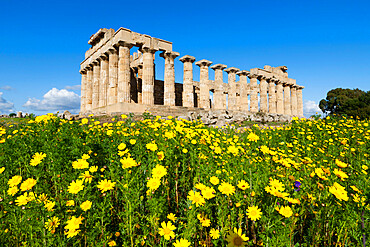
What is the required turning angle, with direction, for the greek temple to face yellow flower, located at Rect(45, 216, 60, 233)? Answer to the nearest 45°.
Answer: approximately 45° to its left

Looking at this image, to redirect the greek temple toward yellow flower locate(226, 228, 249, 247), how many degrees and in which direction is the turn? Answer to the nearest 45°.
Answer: approximately 45° to its left

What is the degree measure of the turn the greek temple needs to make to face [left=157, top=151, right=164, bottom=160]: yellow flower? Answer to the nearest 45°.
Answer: approximately 45° to its left

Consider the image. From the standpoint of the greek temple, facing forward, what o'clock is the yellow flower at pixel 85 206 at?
The yellow flower is roughly at 10 o'clock from the greek temple.

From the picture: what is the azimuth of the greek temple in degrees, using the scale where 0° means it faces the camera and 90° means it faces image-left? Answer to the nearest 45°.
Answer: approximately 45°

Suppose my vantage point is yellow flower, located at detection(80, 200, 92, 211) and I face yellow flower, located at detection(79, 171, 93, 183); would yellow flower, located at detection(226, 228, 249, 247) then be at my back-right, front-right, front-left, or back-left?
back-right
